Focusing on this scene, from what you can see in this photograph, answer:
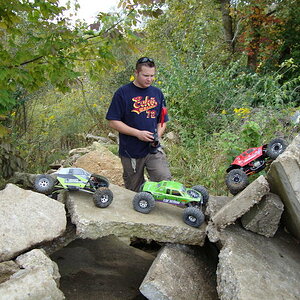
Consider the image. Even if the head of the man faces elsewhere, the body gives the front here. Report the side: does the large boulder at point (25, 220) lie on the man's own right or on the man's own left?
on the man's own right

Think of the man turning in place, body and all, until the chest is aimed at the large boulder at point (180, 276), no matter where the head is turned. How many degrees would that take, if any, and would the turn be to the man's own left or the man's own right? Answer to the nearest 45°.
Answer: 0° — they already face it

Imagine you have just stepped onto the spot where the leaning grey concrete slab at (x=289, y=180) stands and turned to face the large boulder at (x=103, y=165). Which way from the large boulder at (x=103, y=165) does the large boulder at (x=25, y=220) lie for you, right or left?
left

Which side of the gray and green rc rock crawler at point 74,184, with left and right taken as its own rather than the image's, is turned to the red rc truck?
front

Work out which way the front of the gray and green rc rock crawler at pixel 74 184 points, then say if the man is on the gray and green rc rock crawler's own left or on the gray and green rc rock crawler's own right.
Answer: on the gray and green rc rock crawler's own left

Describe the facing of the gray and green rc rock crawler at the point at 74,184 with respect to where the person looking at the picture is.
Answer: facing to the right of the viewer

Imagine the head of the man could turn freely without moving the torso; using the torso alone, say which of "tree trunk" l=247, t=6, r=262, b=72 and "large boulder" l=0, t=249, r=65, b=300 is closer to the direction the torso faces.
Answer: the large boulder

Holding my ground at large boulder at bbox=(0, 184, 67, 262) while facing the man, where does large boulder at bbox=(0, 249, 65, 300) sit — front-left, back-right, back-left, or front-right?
back-right

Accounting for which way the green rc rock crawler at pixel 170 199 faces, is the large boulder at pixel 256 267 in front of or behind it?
in front

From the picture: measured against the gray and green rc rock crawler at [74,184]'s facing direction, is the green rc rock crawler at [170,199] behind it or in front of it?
in front

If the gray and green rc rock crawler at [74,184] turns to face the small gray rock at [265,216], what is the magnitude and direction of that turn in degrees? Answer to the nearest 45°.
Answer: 0° — it already faces it

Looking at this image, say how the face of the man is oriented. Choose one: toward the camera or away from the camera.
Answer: toward the camera

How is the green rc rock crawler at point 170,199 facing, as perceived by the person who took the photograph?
facing the viewer and to the right of the viewer

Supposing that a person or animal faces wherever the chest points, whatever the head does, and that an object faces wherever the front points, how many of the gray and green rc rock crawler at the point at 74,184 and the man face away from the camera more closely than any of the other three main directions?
0

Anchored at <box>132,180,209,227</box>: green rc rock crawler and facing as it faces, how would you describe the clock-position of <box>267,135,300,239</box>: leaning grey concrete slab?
The leaning grey concrete slab is roughly at 11 o'clock from the green rc rock crawler.
